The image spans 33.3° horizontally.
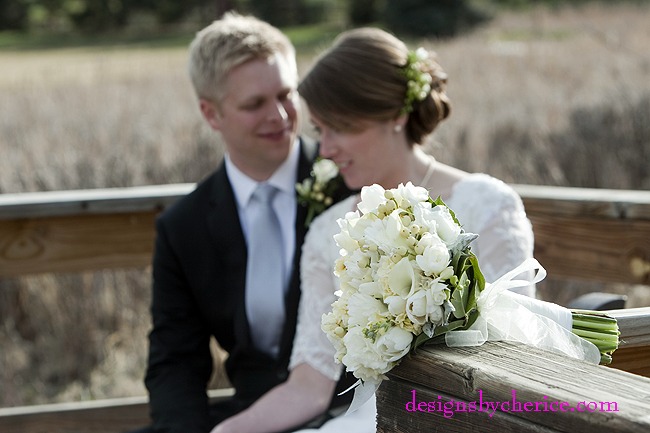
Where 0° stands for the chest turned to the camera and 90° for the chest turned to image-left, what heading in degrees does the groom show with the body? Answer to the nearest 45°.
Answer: approximately 315°

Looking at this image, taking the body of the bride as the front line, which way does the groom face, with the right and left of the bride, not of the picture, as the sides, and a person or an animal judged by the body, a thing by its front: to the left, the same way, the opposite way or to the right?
to the left

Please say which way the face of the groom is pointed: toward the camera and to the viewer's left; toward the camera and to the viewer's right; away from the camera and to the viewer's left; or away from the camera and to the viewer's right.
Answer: toward the camera and to the viewer's right

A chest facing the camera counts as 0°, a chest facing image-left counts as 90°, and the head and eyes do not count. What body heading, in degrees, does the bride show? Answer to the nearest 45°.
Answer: approximately 45°
